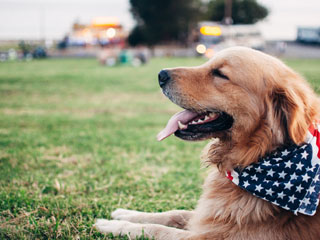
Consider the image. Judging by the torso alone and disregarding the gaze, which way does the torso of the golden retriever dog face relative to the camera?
to the viewer's left
